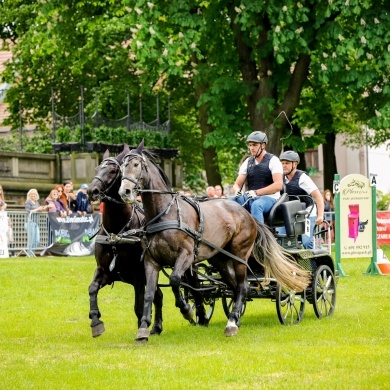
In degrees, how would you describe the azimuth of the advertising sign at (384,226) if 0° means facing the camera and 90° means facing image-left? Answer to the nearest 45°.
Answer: approximately 0°

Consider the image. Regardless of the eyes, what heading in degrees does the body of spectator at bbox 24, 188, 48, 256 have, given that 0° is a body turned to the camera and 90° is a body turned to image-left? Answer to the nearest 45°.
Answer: approximately 315°

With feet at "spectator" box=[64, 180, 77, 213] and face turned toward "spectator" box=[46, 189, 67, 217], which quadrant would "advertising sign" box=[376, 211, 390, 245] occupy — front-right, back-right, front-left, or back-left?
back-left

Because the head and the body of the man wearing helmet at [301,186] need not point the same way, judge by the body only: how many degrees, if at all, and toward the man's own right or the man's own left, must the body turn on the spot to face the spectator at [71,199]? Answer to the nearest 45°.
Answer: approximately 90° to the man's own right

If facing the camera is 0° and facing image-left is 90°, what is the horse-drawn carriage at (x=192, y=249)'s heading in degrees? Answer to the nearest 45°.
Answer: approximately 45°

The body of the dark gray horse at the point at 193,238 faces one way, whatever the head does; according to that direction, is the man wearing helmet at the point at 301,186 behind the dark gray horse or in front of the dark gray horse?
behind
